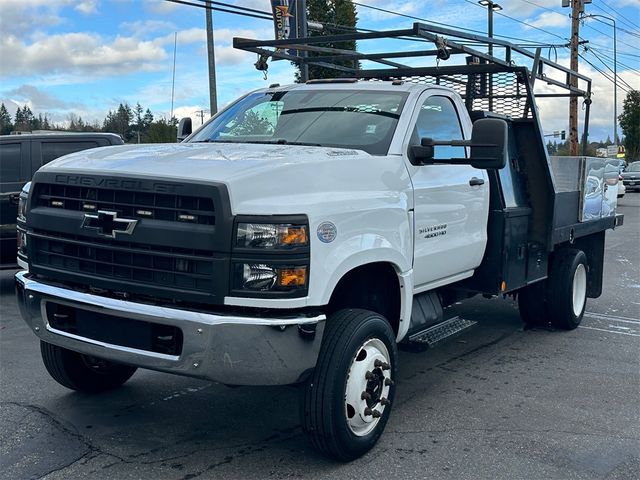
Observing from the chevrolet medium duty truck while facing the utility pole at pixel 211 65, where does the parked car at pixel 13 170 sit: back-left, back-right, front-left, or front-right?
front-left

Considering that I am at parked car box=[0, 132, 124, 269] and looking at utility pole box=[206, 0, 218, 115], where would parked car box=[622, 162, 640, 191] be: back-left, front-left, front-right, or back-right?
front-right

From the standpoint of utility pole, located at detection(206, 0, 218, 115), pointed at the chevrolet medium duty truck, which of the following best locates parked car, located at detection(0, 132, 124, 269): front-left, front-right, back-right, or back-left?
front-right

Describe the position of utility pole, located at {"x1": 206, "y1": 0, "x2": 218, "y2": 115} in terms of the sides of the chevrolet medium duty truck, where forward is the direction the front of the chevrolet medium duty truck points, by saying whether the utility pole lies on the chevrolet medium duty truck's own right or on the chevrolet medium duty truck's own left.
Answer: on the chevrolet medium duty truck's own right

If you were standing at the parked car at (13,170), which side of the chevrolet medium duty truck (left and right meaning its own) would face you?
right

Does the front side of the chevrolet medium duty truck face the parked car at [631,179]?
no

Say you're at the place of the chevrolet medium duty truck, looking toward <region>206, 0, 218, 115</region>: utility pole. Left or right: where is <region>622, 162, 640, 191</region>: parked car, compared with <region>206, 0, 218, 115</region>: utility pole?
right
